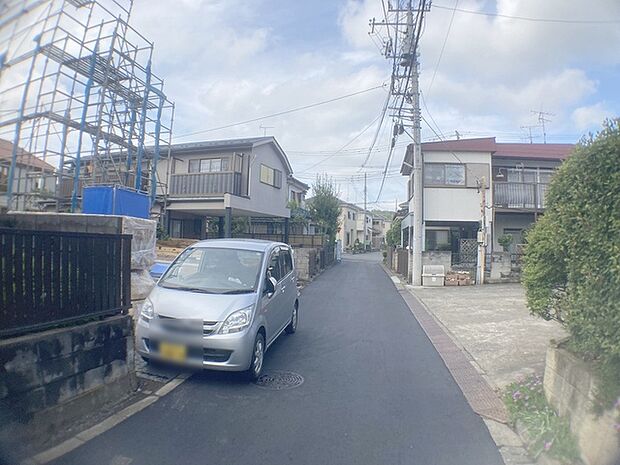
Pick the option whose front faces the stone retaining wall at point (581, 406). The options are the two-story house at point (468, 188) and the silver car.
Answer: the two-story house

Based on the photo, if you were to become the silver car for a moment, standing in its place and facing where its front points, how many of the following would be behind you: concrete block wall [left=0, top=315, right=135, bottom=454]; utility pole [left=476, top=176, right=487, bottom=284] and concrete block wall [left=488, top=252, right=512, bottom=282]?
2

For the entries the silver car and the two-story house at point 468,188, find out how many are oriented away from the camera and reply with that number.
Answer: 0

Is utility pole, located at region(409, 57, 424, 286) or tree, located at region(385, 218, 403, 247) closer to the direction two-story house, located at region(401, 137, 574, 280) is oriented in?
the utility pole

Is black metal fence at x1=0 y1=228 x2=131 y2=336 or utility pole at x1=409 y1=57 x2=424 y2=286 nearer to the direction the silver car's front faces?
the black metal fence

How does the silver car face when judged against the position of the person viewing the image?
facing the viewer and to the left of the viewer

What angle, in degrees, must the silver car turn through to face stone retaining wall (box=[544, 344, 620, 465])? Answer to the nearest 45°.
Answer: approximately 90° to its left

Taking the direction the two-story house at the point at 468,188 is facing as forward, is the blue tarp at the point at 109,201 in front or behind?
in front

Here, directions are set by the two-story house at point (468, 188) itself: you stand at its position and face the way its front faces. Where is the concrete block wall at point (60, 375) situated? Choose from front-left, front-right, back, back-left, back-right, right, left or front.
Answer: front

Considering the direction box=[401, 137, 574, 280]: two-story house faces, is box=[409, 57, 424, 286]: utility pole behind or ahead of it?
ahead

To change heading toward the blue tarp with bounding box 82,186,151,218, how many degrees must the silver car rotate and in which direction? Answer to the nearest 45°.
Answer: approximately 90° to its right
